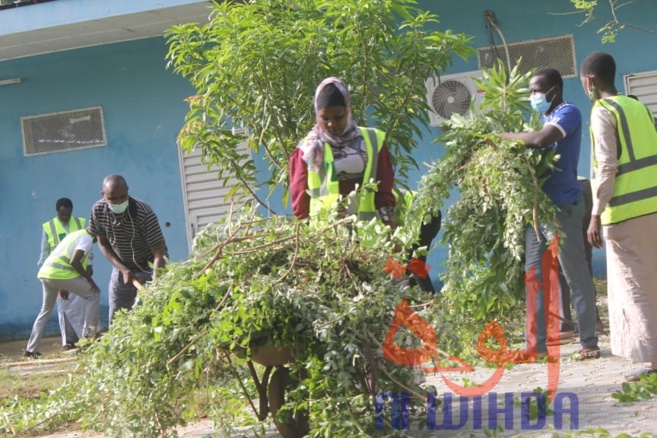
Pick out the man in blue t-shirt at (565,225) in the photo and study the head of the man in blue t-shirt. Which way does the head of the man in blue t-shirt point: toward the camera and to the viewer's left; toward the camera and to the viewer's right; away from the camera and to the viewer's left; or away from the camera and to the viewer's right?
toward the camera and to the viewer's left

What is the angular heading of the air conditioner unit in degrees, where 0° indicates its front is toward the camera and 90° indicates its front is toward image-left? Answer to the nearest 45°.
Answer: approximately 0°

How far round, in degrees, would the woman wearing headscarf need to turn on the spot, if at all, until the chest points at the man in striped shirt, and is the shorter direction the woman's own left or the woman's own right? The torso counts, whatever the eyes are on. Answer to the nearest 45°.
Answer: approximately 135° to the woman's own right

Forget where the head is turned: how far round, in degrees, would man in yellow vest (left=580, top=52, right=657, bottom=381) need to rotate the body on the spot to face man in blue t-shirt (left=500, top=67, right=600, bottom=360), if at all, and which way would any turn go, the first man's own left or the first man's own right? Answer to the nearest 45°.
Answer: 0° — they already face them

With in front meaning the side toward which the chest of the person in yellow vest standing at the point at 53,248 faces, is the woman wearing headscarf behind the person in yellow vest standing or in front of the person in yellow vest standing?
in front

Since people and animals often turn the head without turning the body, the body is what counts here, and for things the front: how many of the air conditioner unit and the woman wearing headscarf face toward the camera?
2

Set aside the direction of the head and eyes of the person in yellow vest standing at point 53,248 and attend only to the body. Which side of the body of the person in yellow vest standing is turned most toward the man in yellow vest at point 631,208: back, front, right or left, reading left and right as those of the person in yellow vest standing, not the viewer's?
front
